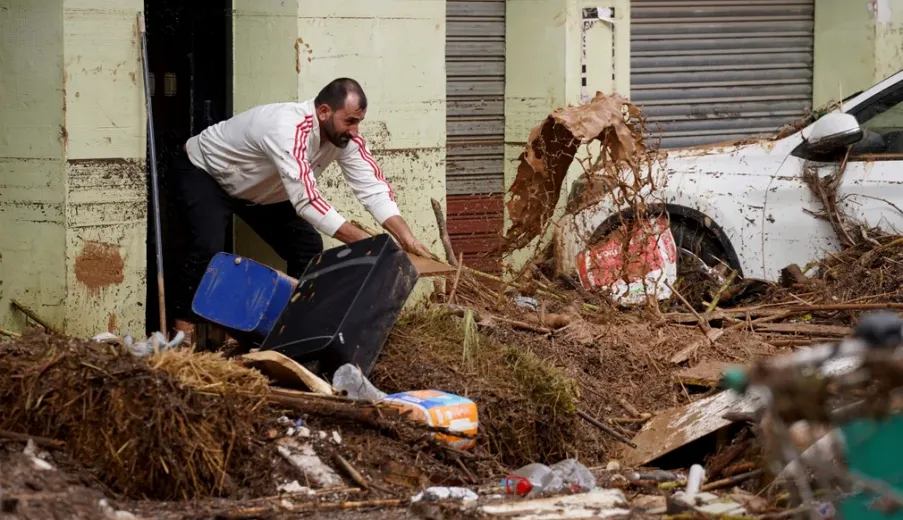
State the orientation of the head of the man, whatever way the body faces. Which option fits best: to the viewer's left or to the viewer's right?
to the viewer's right

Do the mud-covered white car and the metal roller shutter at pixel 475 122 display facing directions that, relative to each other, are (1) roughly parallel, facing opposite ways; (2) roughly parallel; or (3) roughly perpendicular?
roughly perpendicular

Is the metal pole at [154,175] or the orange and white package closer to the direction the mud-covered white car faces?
the metal pole

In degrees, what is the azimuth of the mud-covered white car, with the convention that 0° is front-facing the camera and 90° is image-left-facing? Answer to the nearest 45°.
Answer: approximately 90°

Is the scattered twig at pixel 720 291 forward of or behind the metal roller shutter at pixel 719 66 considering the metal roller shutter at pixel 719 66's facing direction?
forward

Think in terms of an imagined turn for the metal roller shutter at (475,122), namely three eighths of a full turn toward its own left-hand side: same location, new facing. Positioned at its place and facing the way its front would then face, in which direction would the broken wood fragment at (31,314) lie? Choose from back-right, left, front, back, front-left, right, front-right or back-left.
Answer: back

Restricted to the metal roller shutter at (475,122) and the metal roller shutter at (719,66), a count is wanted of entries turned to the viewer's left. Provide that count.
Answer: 0

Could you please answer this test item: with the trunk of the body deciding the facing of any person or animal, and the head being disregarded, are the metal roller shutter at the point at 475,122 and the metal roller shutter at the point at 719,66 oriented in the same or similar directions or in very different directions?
same or similar directions

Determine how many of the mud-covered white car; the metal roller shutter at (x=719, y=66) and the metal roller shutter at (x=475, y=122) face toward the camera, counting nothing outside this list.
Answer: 2

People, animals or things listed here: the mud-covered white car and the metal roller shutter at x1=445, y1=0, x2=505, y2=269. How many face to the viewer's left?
1

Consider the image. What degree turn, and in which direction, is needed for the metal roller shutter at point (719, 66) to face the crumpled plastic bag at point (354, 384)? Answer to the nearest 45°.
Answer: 0° — it already faces it

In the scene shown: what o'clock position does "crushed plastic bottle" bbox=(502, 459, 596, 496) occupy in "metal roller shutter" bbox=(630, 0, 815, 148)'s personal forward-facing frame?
The crushed plastic bottle is roughly at 12 o'clock from the metal roller shutter.

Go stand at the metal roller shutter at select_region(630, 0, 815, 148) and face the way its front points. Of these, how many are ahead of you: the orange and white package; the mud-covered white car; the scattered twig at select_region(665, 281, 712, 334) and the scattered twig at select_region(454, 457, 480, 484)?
4

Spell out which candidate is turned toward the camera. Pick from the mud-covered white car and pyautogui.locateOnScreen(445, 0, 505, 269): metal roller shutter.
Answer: the metal roller shutter

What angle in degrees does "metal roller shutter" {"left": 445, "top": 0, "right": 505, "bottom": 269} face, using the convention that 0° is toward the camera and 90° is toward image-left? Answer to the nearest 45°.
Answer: approximately 0°

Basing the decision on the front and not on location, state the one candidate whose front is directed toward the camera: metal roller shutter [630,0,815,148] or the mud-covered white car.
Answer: the metal roller shutter

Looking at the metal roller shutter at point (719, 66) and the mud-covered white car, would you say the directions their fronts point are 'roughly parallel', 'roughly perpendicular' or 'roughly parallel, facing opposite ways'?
roughly perpendicular
